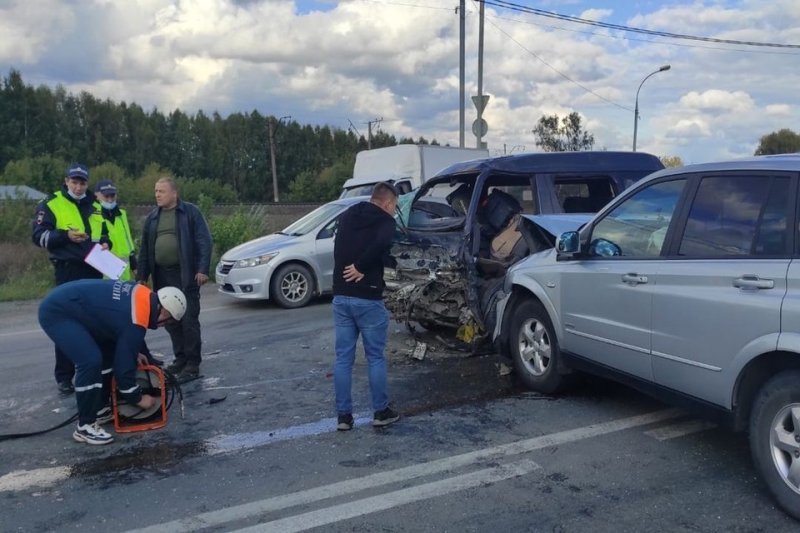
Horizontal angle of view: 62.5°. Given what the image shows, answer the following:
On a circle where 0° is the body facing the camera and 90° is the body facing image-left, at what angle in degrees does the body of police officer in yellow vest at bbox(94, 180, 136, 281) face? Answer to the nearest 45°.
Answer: approximately 0°

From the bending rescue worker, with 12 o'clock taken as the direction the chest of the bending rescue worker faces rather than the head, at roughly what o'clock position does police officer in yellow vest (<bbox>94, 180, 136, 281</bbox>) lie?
The police officer in yellow vest is roughly at 9 o'clock from the bending rescue worker.

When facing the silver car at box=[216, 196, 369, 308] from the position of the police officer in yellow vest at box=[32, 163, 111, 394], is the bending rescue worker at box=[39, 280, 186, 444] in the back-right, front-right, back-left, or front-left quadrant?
back-right

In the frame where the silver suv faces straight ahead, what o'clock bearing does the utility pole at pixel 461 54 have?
The utility pole is roughly at 1 o'clock from the silver suv.

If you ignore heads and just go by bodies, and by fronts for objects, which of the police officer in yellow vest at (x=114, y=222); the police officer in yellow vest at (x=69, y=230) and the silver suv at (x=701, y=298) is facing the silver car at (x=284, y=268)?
the silver suv

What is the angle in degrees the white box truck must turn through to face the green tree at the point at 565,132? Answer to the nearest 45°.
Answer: approximately 135° to its right

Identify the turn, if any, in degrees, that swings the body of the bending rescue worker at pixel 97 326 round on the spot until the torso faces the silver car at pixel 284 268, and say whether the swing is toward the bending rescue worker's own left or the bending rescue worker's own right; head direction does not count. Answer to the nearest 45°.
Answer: approximately 45° to the bending rescue worker's own left

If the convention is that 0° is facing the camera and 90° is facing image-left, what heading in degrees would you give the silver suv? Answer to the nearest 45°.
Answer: approximately 135°

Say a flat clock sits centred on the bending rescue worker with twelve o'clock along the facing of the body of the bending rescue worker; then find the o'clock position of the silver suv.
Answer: The silver suv is roughly at 1 o'clock from the bending rescue worker.

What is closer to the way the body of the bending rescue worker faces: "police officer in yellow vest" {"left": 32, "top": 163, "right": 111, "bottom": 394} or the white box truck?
the white box truck
